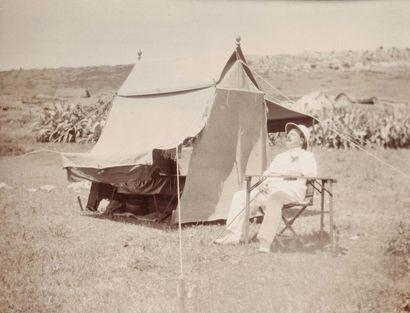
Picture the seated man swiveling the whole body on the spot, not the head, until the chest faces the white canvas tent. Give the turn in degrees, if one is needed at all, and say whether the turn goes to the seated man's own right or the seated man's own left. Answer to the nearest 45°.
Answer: approximately 90° to the seated man's own right

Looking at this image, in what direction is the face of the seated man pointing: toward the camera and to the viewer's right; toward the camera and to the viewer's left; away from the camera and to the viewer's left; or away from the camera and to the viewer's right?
toward the camera and to the viewer's left

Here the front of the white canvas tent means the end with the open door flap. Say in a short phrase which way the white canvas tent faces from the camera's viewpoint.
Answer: facing the viewer and to the right of the viewer

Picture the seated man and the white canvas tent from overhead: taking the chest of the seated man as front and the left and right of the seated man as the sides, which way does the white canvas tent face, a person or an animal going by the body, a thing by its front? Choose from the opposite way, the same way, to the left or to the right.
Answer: to the left

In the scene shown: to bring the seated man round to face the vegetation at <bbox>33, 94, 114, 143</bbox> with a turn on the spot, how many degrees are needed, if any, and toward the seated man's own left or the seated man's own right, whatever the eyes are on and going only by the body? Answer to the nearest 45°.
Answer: approximately 90° to the seated man's own right

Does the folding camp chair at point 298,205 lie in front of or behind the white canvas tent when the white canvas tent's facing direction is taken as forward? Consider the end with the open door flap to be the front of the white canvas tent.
in front

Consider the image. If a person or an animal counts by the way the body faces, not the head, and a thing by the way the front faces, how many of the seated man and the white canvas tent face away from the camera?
0

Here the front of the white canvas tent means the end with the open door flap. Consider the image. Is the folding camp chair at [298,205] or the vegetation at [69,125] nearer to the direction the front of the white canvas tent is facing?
the folding camp chair
